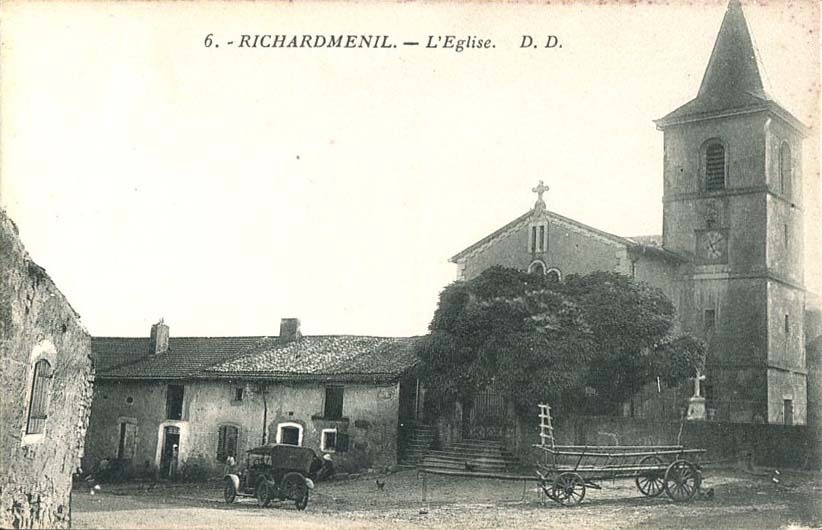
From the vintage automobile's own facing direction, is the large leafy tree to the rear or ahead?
to the rear

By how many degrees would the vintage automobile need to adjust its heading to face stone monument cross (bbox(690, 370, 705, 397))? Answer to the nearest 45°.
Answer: approximately 180°

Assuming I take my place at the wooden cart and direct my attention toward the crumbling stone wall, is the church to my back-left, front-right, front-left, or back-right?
back-right

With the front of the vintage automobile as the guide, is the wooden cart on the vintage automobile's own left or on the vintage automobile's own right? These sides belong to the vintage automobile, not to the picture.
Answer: on the vintage automobile's own left

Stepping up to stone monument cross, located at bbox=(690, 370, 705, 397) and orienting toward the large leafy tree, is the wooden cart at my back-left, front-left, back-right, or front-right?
front-left

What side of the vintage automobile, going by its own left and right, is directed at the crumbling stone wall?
front

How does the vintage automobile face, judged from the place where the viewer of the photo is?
facing the viewer and to the left of the viewer

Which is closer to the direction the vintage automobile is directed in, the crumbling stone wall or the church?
the crumbling stone wall

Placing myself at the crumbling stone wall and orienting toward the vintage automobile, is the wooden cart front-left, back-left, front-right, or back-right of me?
front-right
